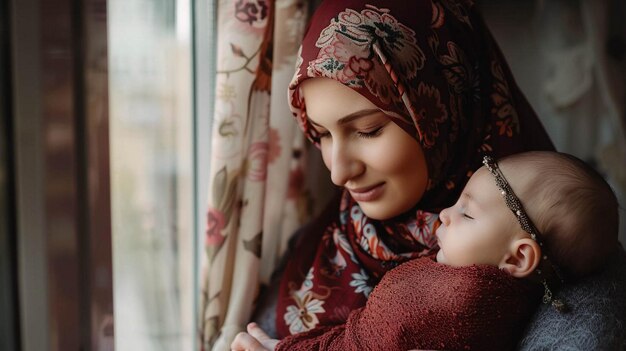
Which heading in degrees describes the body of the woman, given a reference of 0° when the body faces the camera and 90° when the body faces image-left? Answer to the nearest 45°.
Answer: approximately 45°
